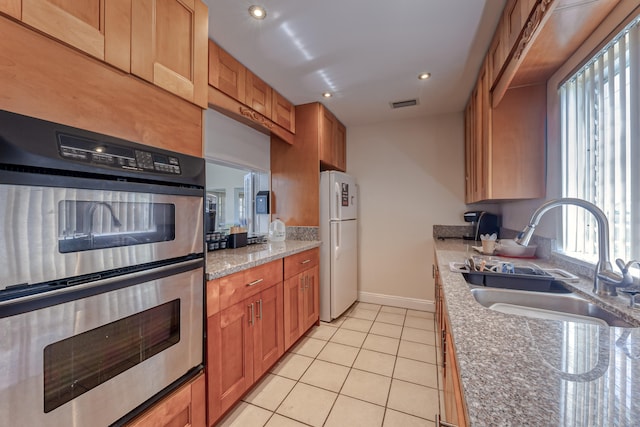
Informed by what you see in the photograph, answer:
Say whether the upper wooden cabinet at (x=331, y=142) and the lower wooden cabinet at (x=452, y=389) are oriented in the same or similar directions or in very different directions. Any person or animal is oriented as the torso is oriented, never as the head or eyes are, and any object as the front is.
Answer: very different directions

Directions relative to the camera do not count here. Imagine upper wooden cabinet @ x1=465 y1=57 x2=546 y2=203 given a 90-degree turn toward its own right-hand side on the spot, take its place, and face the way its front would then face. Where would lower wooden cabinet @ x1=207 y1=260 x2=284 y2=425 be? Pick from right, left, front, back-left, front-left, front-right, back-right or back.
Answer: back-left

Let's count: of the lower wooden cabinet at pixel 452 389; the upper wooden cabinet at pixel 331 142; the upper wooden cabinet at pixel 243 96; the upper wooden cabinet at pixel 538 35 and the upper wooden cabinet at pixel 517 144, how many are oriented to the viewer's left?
3

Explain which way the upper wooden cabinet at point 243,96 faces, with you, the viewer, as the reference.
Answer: facing the viewer and to the right of the viewer

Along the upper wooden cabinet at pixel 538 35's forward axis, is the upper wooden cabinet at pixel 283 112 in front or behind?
in front

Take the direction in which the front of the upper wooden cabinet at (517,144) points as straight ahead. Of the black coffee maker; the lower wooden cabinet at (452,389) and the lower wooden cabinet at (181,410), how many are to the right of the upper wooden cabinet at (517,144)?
1

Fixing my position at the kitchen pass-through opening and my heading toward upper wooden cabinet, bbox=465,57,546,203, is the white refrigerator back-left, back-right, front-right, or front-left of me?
front-left

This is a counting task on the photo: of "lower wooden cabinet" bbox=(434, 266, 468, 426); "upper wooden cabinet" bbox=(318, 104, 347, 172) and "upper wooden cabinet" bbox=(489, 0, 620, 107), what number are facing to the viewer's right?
1

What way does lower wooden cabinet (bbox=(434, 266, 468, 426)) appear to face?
to the viewer's left

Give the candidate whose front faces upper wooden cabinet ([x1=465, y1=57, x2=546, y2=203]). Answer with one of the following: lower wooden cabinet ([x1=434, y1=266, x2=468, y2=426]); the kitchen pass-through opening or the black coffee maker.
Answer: the kitchen pass-through opening

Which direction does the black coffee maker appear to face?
to the viewer's left

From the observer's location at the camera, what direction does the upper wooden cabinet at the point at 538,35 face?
facing to the left of the viewer

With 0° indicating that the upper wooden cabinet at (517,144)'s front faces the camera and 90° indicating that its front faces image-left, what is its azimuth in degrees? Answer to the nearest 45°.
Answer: approximately 90°
